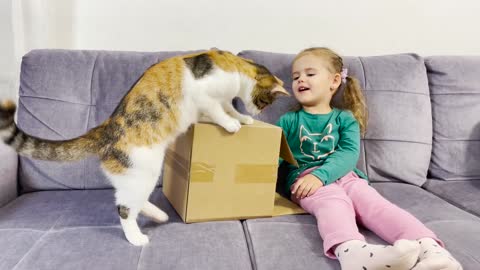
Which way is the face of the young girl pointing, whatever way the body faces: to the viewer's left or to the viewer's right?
to the viewer's left

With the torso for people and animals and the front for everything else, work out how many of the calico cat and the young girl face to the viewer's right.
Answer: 1

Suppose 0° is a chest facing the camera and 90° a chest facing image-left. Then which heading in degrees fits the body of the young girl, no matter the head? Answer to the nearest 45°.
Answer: approximately 0°

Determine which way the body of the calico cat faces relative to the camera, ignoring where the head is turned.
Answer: to the viewer's right
